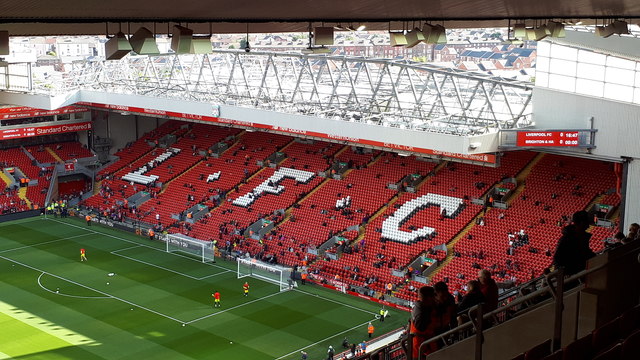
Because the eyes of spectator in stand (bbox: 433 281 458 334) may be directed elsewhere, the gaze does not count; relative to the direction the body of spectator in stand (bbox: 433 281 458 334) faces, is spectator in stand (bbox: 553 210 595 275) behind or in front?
behind

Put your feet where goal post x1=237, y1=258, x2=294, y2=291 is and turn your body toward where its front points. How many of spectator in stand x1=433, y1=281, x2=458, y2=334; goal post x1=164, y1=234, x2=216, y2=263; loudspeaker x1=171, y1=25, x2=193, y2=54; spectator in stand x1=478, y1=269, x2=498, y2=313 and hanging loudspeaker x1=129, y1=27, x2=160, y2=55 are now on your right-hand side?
1

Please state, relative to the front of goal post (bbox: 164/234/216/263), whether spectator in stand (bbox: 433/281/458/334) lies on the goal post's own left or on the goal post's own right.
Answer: on the goal post's own left

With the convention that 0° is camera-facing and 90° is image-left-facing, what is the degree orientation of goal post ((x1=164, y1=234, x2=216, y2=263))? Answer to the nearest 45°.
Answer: approximately 45°

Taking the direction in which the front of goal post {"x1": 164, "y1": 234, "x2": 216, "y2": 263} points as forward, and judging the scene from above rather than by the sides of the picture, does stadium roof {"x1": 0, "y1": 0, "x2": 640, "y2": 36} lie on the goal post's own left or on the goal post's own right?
on the goal post's own left

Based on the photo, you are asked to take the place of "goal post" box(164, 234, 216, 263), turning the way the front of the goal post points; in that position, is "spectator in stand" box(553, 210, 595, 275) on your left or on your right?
on your left

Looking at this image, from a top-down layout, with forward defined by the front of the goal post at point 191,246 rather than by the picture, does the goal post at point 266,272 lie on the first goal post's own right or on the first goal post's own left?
on the first goal post's own left

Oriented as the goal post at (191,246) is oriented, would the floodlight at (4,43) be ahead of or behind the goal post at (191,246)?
ahead
